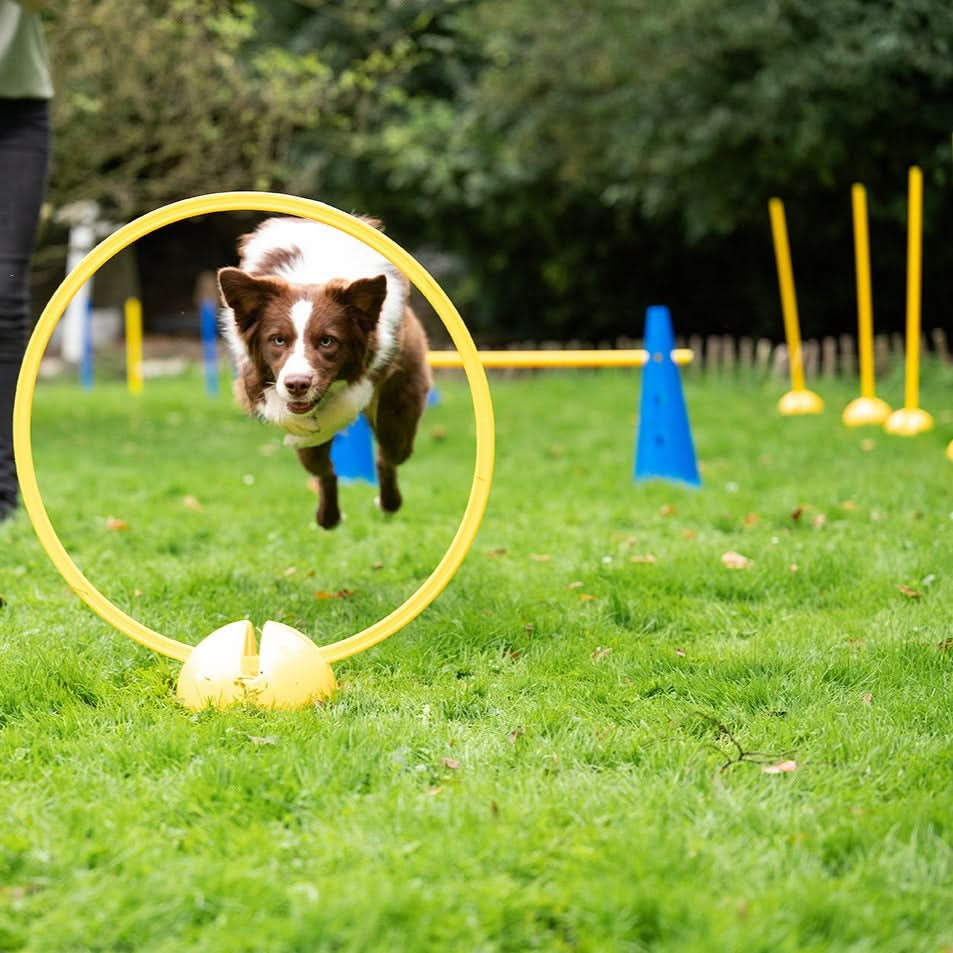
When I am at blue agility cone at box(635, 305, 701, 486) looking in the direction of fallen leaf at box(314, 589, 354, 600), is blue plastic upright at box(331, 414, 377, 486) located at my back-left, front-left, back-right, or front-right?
front-right

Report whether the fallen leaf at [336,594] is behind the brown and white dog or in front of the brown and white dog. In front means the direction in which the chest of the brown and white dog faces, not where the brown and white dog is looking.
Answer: behind

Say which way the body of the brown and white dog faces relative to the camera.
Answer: toward the camera

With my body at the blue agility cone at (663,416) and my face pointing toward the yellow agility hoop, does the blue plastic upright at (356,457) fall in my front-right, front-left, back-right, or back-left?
front-right

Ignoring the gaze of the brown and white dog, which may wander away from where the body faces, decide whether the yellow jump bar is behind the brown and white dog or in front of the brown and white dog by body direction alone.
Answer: behind

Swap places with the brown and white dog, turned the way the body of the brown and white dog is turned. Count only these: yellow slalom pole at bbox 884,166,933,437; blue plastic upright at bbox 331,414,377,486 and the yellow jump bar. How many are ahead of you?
0

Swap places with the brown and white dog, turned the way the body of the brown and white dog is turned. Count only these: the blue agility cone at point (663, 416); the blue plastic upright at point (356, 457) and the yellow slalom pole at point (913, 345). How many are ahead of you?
0

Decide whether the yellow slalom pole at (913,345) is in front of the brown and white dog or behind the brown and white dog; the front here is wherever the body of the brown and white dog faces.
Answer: behind

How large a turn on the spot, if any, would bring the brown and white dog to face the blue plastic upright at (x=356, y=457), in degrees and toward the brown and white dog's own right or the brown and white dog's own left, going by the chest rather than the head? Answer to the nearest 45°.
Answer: approximately 180°
